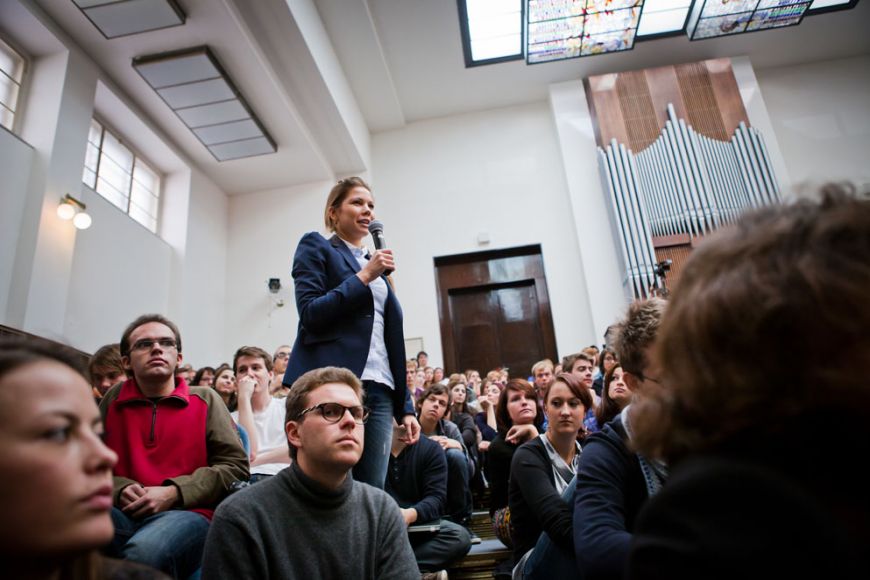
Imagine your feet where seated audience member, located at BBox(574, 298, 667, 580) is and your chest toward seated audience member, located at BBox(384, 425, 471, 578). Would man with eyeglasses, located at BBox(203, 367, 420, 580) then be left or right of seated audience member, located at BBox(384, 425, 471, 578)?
left

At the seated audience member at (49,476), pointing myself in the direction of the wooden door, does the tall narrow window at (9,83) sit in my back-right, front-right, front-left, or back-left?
front-left

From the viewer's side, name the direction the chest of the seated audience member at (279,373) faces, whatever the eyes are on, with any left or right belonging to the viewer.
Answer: facing the viewer and to the right of the viewer
